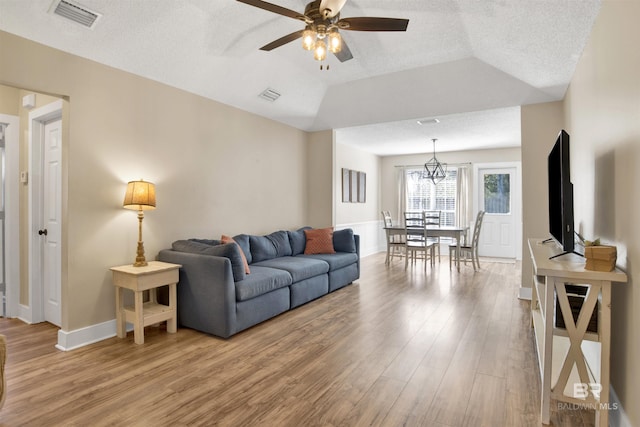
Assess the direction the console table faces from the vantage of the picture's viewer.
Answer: facing to the left of the viewer

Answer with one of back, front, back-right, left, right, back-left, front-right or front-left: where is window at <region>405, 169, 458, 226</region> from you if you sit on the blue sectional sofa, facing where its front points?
left

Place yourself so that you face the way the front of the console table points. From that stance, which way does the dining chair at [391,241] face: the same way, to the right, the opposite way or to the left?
the opposite way

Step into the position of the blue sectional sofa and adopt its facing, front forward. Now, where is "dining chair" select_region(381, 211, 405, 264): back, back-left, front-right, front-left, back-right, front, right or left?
left

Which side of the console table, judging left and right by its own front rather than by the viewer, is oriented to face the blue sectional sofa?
front

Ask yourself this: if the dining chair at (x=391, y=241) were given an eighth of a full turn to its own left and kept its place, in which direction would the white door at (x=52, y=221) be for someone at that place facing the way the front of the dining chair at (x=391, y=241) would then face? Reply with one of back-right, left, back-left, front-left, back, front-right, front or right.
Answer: back

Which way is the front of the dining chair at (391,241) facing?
to the viewer's right

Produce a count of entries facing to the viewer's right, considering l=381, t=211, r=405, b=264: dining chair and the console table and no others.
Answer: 1

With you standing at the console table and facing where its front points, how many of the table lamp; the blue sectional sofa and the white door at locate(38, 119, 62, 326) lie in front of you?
3

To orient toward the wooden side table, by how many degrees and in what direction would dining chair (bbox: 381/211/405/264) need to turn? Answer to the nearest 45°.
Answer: approximately 135° to its right

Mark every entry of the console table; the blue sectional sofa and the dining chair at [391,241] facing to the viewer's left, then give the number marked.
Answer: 1

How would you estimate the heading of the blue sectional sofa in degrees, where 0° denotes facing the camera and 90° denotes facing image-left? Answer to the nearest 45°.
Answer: approximately 315°

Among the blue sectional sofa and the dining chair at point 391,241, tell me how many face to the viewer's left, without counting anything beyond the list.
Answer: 0

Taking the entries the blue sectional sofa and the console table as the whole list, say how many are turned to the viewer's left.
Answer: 1

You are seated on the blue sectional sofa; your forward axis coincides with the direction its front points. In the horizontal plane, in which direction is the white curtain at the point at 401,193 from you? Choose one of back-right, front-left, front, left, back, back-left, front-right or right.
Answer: left
